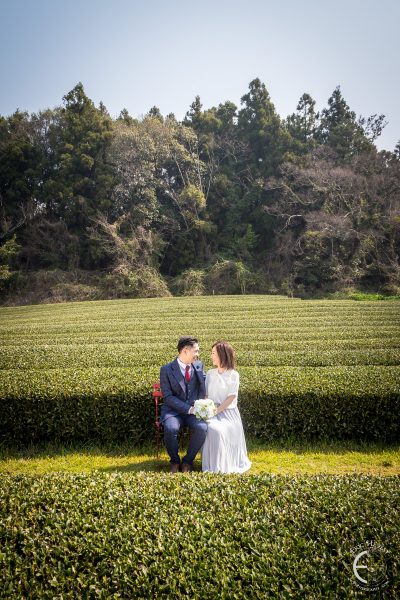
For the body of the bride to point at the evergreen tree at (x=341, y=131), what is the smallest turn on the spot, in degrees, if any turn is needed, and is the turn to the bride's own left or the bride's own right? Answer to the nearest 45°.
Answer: approximately 135° to the bride's own right

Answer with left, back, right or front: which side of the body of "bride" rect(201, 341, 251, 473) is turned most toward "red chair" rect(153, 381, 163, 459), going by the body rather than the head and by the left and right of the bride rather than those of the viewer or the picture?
right

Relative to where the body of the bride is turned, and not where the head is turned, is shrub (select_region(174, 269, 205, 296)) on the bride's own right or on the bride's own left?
on the bride's own right

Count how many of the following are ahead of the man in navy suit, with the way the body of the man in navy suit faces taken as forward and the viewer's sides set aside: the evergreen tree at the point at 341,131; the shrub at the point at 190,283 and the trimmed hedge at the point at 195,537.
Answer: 1

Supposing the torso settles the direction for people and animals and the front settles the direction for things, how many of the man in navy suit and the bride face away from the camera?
0

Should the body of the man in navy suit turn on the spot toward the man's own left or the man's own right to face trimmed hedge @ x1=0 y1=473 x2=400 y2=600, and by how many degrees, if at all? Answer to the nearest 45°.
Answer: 0° — they already face it

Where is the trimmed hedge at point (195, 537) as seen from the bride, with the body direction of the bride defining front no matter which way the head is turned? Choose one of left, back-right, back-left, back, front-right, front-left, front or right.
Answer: front-left

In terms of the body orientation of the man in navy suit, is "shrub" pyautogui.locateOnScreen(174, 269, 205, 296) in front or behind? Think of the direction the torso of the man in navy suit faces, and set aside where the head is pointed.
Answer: behind

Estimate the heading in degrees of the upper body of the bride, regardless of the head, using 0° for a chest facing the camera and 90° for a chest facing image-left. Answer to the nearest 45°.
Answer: approximately 45°
